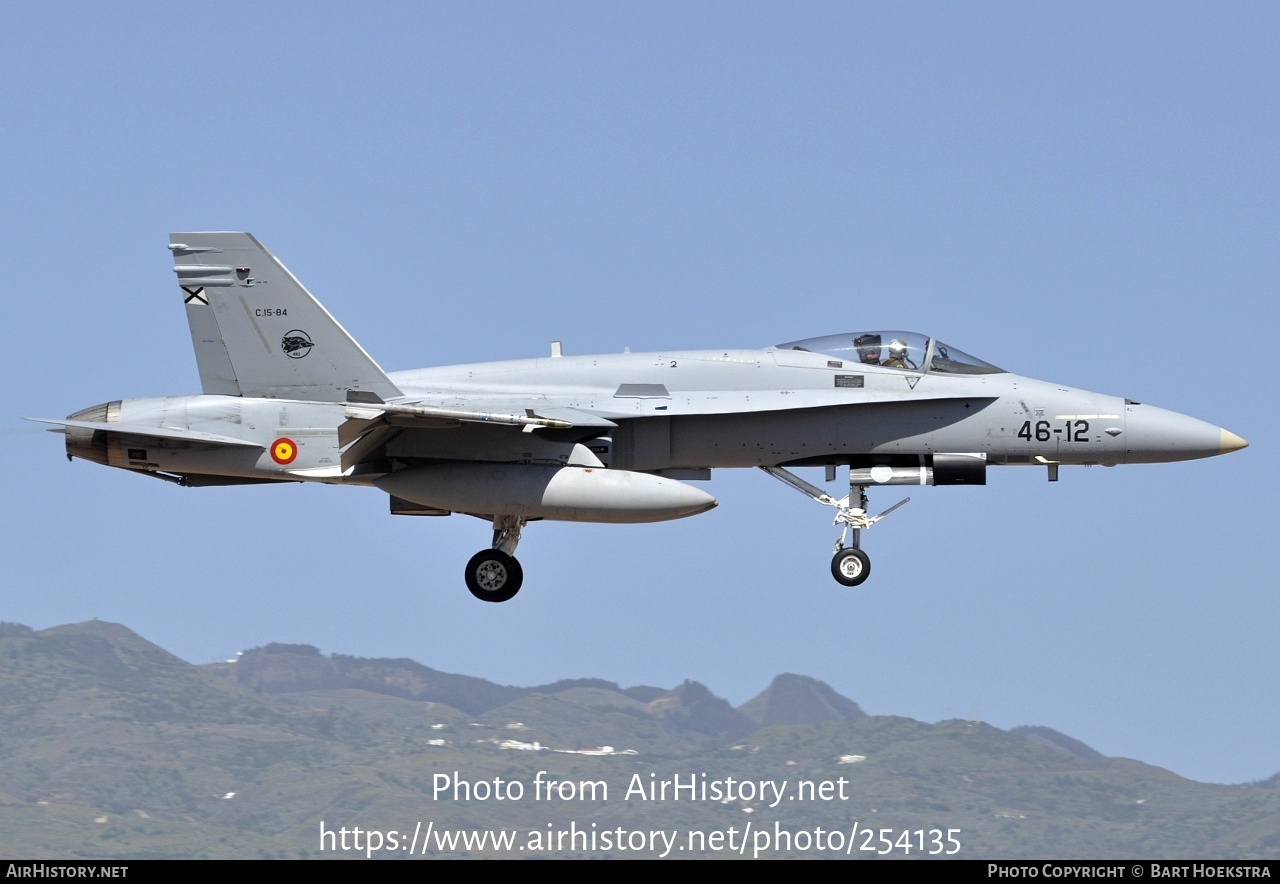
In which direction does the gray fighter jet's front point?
to the viewer's right
